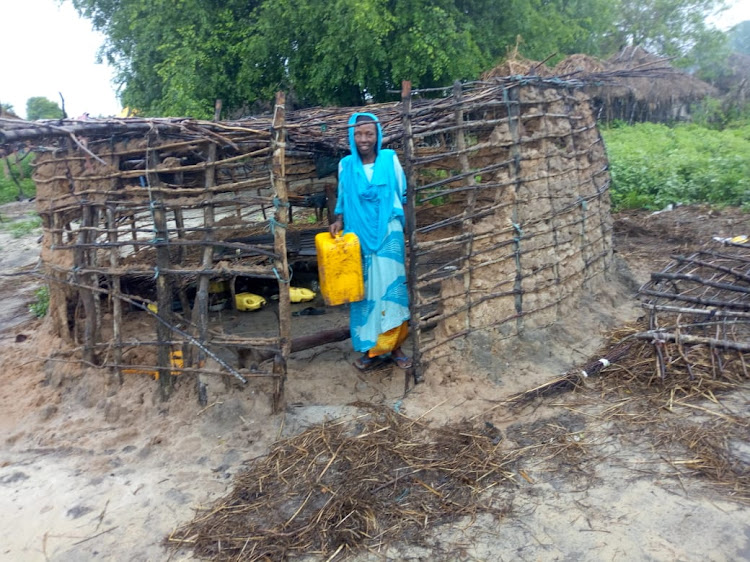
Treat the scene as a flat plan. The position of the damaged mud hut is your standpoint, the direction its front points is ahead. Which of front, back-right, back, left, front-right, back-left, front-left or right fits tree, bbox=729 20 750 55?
back-left

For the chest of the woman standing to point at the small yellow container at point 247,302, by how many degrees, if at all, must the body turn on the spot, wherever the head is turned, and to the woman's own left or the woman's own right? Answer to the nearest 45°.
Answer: approximately 135° to the woman's own right

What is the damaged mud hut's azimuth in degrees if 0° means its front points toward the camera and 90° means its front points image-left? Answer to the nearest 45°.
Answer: approximately 0°

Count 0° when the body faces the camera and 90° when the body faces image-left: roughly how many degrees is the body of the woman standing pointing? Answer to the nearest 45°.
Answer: approximately 0°

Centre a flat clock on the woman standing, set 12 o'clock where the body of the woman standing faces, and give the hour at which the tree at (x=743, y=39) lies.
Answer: The tree is roughly at 7 o'clock from the woman standing.

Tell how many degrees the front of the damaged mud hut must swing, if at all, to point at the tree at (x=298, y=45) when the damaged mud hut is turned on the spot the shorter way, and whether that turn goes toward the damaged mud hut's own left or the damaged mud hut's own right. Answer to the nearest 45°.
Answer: approximately 180°

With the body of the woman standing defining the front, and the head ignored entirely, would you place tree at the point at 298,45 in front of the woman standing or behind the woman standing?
behind
